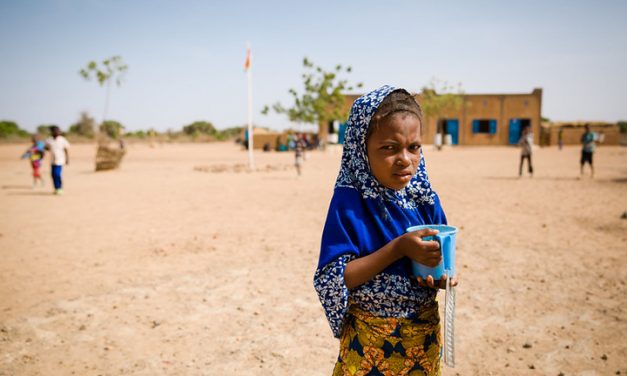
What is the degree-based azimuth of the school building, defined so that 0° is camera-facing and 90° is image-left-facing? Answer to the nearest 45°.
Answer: approximately 0°

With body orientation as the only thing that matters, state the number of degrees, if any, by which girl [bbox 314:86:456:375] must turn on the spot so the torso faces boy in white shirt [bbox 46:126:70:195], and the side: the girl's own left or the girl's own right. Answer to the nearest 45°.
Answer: approximately 180°

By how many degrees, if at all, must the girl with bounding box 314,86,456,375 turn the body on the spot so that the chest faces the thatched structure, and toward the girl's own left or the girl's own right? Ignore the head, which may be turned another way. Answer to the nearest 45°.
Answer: approximately 180°

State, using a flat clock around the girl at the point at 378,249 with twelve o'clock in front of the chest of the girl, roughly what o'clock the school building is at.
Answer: The school building is roughly at 8 o'clock from the girl.

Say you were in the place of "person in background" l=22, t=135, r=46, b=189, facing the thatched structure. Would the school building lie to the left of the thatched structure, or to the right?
right

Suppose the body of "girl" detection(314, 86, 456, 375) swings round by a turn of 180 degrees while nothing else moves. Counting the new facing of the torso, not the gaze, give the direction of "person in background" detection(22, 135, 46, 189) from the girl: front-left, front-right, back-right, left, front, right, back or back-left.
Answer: front

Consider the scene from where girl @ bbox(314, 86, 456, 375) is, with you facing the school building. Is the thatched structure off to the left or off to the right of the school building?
left

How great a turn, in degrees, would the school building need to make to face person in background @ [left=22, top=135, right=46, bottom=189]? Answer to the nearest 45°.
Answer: approximately 45° to its right
